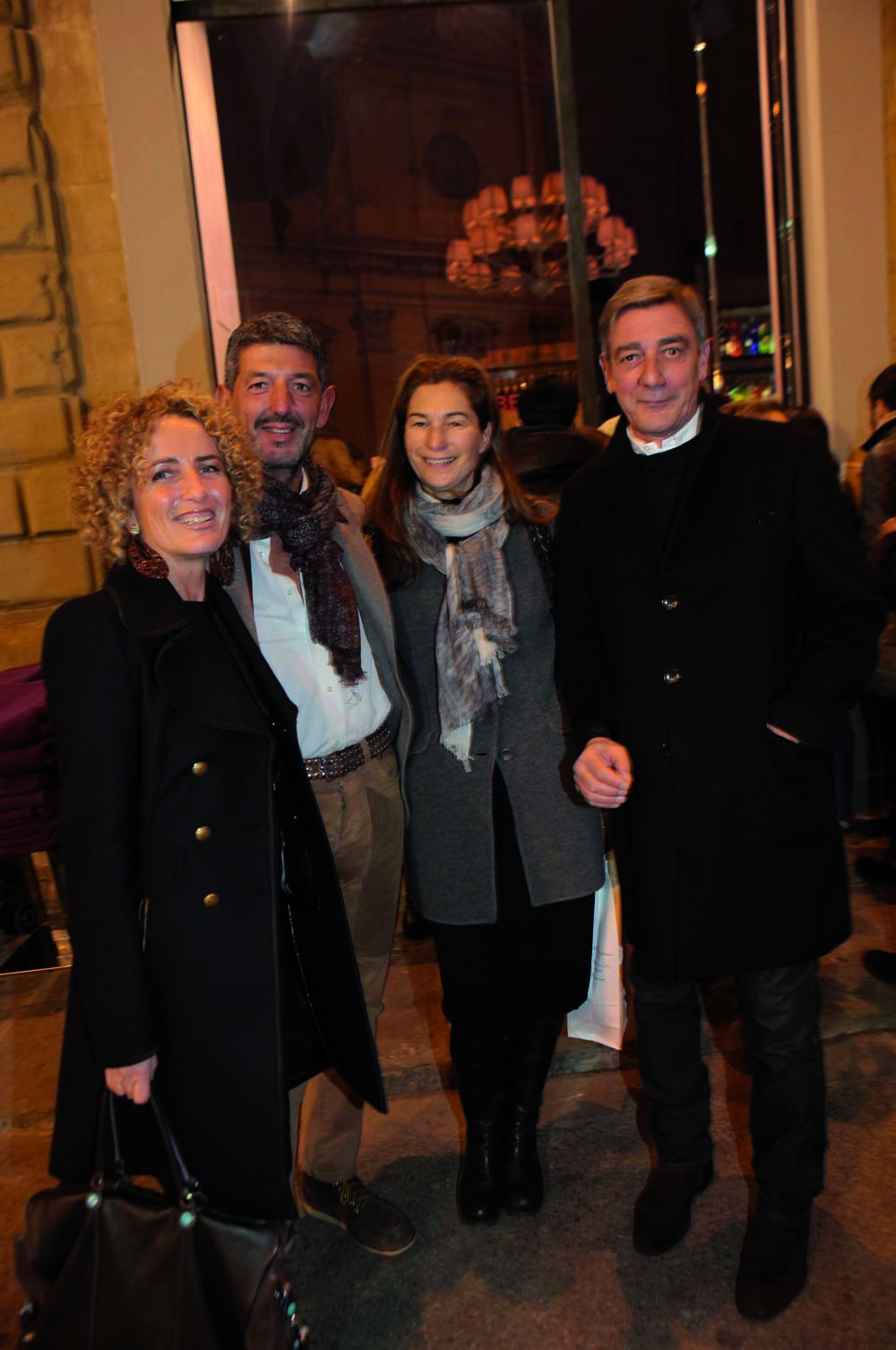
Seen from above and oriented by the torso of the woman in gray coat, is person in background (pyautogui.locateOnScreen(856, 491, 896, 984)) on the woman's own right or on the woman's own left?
on the woman's own left

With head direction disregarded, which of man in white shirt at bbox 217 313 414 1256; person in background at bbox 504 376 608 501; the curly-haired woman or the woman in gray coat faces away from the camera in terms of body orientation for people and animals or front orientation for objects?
the person in background

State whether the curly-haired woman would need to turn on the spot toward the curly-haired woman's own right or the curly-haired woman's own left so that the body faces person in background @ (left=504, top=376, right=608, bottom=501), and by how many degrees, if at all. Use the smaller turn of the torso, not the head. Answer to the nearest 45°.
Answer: approximately 90° to the curly-haired woman's own left

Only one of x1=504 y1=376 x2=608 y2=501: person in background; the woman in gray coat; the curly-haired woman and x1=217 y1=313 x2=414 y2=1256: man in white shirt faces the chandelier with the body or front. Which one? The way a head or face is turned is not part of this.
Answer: the person in background

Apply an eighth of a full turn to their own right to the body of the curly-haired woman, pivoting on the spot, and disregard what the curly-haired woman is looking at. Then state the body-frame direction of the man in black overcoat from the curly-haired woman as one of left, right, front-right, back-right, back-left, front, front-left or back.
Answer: left

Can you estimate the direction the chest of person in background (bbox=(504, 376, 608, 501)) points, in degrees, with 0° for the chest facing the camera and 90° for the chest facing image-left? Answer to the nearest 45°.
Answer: approximately 180°

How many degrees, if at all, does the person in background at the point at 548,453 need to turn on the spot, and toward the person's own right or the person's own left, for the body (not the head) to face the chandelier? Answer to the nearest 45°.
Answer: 0° — they already face it

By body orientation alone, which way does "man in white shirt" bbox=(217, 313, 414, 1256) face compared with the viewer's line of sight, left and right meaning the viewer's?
facing the viewer

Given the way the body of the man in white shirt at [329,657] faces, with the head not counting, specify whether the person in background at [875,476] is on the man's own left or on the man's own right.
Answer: on the man's own left

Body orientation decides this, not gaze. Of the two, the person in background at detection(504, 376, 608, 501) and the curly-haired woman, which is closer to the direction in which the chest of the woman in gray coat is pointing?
the curly-haired woman

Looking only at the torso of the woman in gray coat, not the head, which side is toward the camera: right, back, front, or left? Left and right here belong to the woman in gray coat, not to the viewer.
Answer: front

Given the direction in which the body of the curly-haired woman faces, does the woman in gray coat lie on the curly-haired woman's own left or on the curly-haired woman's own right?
on the curly-haired woman's own left

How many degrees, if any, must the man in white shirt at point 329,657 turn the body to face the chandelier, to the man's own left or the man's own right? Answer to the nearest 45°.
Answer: approximately 180°

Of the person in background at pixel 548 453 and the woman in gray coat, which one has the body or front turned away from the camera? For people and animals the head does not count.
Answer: the person in background

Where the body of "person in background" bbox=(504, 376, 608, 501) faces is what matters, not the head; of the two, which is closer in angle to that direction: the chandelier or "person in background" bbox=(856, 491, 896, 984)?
the chandelier
